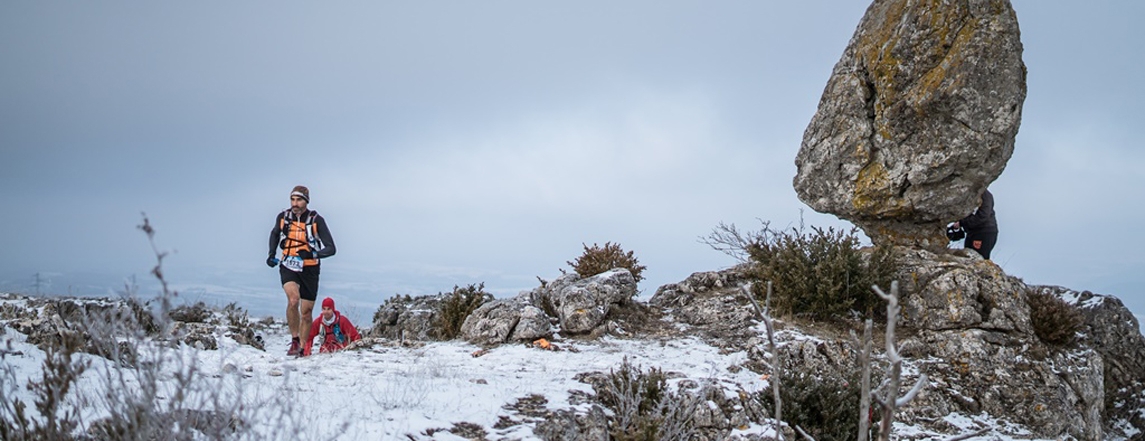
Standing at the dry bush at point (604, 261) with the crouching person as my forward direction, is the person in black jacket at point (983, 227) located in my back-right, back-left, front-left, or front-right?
back-left

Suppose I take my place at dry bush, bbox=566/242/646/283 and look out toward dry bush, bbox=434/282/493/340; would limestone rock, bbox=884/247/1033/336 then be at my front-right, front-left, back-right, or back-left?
back-left

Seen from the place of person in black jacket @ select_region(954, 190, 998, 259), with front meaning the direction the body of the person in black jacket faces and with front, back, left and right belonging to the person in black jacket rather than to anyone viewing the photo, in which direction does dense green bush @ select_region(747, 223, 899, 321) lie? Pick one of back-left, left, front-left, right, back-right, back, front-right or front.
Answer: front-left

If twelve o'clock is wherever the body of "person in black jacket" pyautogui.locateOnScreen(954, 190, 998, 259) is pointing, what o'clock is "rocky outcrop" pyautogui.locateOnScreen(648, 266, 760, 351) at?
The rocky outcrop is roughly at 11 o'clock from the person in black jacket.

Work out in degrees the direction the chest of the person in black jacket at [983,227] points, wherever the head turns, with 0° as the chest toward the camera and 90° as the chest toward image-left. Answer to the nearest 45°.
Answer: approximately 90°

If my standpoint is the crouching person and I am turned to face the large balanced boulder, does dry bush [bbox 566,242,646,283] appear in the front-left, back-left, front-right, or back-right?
front-left

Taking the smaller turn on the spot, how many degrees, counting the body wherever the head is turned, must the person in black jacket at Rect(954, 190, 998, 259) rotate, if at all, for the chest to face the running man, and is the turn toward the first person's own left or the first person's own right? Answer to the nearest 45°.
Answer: approximately 45° to the first person's own left

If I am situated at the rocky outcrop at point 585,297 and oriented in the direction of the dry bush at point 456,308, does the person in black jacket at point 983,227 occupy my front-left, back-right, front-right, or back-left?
back-right

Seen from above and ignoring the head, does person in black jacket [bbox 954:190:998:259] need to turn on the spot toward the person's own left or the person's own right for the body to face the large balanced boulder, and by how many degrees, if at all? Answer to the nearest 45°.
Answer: approximately 45° to the person's own left

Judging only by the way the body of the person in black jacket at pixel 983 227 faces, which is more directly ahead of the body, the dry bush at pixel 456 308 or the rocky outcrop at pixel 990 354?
the dry bush

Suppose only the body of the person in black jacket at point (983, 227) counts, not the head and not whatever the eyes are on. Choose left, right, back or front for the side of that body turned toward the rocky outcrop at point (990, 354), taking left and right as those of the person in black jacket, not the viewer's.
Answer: left

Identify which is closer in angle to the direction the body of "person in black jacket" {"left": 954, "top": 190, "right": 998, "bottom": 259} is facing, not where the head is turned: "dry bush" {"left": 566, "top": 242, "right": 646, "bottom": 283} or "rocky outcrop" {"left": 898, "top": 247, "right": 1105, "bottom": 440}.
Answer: the dry bush

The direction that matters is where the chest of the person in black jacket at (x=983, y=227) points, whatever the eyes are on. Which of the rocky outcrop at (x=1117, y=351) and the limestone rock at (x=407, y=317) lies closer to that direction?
the limestone rock
